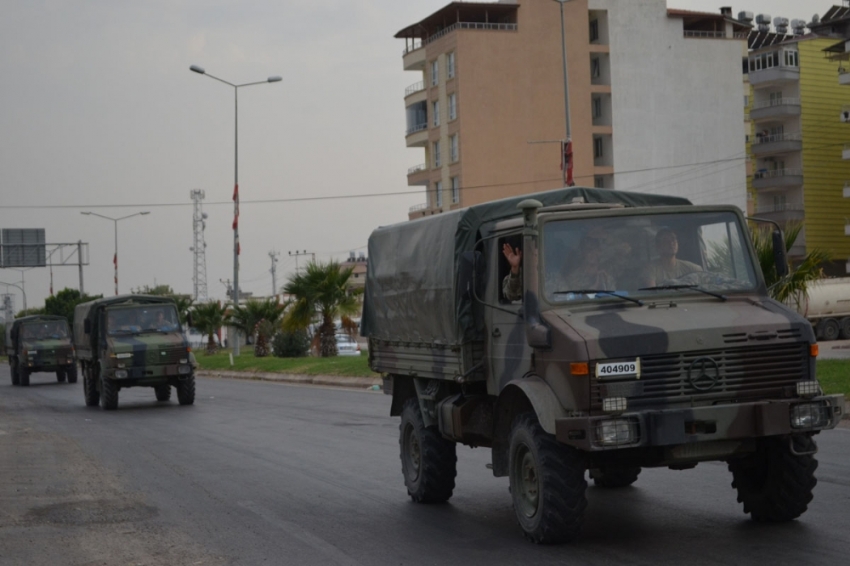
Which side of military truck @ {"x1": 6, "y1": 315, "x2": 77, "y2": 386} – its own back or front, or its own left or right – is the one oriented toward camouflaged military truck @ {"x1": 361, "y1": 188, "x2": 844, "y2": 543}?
front

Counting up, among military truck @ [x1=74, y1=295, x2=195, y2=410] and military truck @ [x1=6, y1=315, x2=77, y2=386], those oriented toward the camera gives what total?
2

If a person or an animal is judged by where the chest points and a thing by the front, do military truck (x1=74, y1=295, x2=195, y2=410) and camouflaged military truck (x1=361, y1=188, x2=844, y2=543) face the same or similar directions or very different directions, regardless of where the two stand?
same or similar directions

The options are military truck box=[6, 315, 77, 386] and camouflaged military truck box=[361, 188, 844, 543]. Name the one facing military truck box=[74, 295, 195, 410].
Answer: military truck box=[6, 315, 77, 386]

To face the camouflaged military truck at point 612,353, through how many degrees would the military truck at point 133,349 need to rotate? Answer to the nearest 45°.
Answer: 0° — it already faces it

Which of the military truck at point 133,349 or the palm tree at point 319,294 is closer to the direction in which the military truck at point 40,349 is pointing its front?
the military truck

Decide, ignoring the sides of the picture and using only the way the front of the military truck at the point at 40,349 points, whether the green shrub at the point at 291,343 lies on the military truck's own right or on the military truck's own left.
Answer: on the military truck's own left

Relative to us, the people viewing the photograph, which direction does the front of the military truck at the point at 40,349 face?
facing the viewer

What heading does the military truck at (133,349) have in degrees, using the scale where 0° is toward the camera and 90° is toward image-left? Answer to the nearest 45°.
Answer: approximately 0°

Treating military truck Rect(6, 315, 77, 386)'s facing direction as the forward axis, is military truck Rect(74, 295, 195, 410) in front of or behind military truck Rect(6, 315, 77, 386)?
in front
